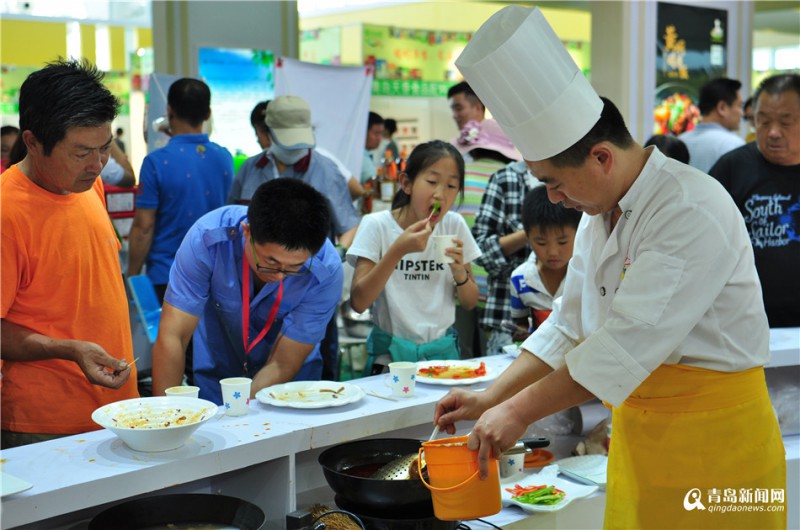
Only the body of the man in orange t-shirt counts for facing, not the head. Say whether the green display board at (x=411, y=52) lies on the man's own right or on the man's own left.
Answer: on the man's own left

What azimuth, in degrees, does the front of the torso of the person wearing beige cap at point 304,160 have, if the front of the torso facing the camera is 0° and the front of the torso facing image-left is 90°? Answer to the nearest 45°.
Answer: approximately 0°

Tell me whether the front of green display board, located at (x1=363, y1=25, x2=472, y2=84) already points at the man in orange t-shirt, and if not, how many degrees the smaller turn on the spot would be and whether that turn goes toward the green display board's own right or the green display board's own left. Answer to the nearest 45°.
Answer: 0° — it already faces them

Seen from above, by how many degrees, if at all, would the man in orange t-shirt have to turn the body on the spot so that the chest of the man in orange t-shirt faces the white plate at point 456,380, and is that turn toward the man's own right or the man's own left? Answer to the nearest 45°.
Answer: approximately 45° to the man's own left

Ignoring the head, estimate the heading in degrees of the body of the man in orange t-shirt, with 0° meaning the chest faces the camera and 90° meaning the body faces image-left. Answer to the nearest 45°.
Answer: approximately 315°

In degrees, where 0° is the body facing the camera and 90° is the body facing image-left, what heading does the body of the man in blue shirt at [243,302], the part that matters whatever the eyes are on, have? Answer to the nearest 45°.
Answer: approximately 0°

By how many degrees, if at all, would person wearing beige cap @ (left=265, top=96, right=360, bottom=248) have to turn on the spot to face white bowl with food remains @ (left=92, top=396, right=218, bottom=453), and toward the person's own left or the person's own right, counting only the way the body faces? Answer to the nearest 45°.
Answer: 0° — they already face it

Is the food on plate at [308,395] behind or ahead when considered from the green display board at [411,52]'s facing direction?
ahead
